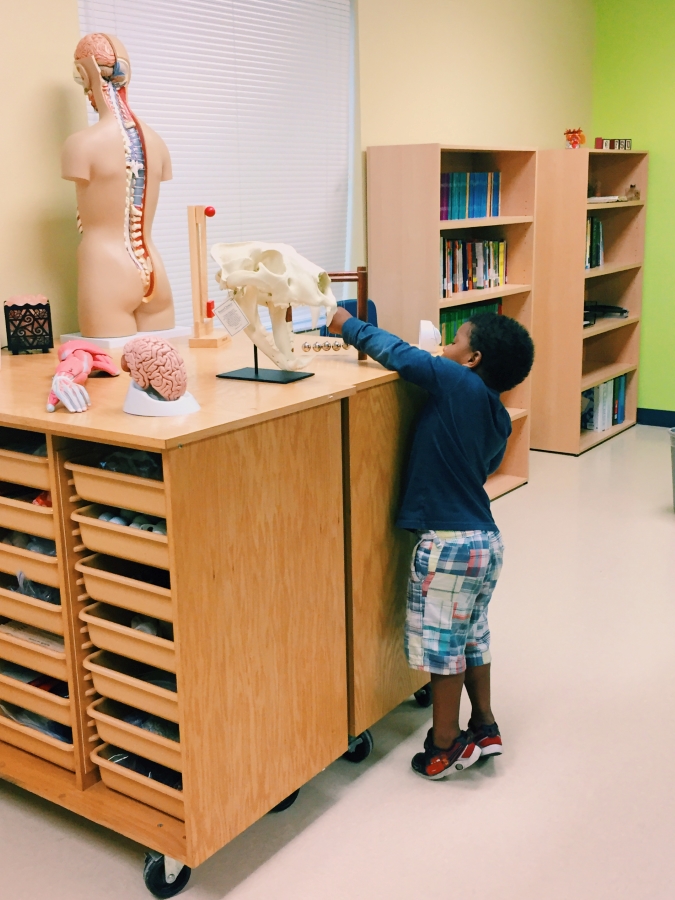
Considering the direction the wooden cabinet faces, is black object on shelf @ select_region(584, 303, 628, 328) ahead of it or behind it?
behind

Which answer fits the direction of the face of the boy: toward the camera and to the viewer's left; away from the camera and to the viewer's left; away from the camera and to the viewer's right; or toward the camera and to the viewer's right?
away from the camera and to the viewer's left

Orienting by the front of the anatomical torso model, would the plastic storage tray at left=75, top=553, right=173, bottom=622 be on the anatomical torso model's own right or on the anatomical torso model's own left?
on the anatomical torso model's own left

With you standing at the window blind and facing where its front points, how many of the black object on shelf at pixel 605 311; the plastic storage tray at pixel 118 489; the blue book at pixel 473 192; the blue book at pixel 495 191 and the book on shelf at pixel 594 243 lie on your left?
4

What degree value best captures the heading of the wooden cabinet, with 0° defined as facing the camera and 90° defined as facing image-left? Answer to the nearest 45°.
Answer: approximately 45°
